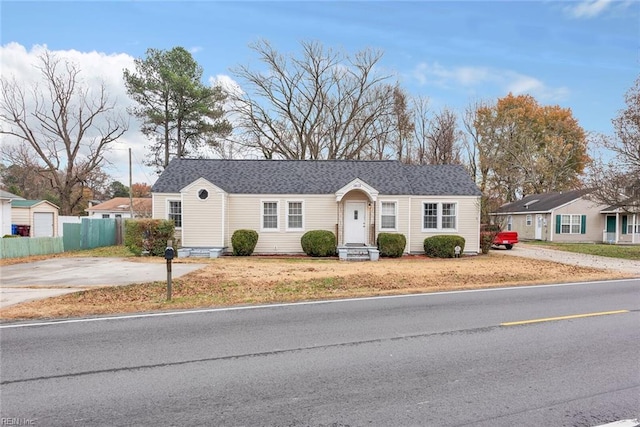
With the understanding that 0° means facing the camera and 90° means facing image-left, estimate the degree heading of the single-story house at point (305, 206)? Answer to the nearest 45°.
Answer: approximately 0°

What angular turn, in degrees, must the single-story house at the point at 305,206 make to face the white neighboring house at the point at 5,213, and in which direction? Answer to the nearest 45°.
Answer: approximately 90° to its right

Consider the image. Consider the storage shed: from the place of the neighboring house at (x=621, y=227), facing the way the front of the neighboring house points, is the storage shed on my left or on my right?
on my right

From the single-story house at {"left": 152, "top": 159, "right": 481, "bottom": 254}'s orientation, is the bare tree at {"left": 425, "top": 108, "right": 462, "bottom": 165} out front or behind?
behind

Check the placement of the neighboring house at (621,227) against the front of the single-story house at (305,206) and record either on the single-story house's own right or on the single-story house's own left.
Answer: on the single-story house's own left

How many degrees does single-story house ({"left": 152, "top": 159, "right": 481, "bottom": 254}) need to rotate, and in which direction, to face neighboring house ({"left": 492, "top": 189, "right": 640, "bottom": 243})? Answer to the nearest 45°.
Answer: approximately 135° to its left

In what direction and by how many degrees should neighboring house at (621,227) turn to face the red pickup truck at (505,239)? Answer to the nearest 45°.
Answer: approximately 45° to its right

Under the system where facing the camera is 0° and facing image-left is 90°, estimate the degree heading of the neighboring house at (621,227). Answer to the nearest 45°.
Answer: approximately 0°

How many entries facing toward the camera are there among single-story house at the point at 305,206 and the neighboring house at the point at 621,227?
2
